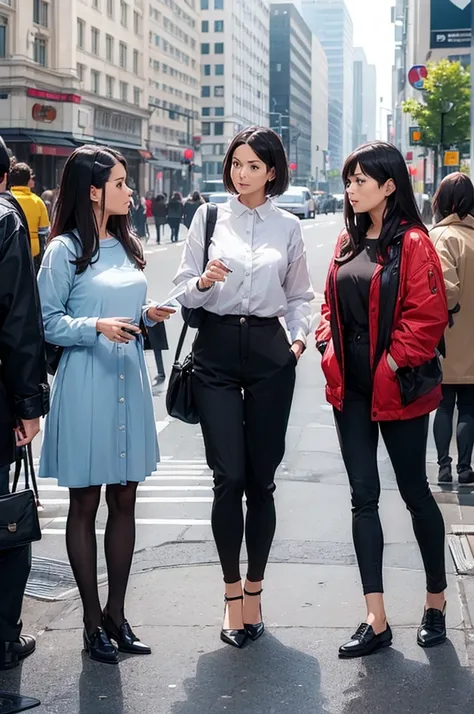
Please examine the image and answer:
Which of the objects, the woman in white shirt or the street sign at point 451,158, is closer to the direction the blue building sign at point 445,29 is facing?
the woman in white shirt

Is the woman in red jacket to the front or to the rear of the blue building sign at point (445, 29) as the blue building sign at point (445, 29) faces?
to the front

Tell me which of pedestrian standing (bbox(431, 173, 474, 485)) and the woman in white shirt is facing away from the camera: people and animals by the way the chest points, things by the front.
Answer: the pedestrian standing

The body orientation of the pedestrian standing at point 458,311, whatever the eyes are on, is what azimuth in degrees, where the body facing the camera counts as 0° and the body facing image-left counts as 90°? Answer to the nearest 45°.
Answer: approximately 180°

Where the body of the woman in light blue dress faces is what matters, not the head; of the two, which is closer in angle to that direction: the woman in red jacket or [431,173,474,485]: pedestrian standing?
the woman in red jacket

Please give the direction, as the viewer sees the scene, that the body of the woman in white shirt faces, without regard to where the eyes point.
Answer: toward the camera

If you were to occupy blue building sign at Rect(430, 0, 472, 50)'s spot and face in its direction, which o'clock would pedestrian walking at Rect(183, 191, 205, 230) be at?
The pedestrian walking is roughly at 5 o'clock from the blue building sign.

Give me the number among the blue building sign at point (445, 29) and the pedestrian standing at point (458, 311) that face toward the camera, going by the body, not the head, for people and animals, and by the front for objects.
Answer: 1

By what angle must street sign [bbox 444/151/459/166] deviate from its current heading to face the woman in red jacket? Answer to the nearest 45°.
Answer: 0° — it already faces them

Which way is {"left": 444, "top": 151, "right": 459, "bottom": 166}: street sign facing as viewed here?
toward the camera

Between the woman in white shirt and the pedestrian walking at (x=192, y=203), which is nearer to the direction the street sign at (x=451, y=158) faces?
the woman in white shirt

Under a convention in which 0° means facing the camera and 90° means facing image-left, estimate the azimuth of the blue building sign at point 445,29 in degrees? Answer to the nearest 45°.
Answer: approximately 0°

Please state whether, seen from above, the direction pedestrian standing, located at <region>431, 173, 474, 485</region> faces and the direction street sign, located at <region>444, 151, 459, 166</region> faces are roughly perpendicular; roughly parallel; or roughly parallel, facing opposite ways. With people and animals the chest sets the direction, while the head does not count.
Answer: roughly parallel, facing opposite ways

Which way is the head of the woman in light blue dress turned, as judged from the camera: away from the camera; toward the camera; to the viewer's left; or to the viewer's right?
to the viewer's right
